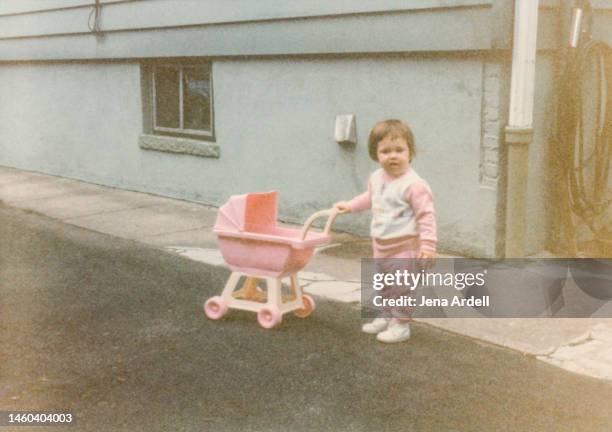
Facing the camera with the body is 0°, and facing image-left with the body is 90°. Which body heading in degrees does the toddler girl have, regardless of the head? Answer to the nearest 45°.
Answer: approximately 45°

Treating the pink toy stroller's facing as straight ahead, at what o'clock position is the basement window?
The basement window is roughly at 1 o'clock from the pink toy stroller.

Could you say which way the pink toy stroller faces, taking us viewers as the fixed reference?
facing away from the viewer and to the left of the viewer

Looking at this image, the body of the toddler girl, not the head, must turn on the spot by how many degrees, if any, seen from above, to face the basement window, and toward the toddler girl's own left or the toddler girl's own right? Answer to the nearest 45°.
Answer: approximately 90° to the toddler girl's own right
